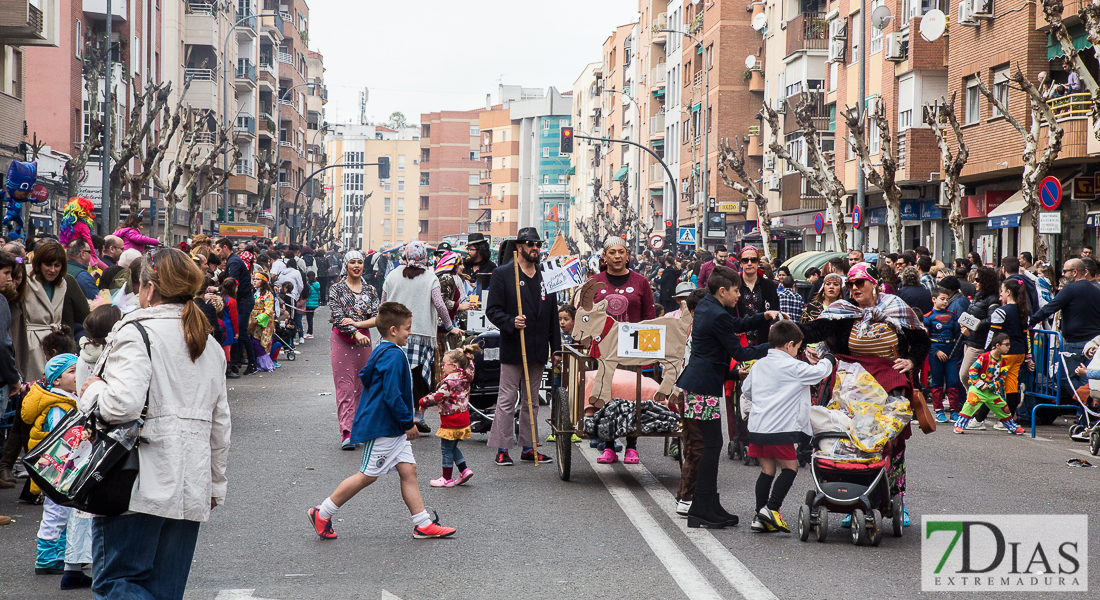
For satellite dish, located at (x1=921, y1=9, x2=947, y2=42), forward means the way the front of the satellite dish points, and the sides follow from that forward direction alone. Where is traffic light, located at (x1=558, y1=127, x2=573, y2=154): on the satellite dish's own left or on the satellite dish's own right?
on the satellite dish's own right

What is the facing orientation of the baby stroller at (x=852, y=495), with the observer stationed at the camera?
facing the viewer

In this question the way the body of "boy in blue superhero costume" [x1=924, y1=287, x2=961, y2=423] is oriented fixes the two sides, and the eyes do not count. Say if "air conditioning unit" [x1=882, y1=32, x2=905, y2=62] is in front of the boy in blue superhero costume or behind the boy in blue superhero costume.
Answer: behind

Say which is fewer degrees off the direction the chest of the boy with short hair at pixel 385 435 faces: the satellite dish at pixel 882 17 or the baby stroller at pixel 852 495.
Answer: the baby stroller

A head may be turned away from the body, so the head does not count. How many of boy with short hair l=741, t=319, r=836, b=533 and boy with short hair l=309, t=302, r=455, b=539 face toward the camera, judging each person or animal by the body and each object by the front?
0

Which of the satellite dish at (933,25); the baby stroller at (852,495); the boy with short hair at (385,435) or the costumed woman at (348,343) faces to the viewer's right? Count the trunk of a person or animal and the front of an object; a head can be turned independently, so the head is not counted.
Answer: the boy with short hair

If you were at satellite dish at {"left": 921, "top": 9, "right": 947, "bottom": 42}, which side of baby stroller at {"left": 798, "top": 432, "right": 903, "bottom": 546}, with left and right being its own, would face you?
back

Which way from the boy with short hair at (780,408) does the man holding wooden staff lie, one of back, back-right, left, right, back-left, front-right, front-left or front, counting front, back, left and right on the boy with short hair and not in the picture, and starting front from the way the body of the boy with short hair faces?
left

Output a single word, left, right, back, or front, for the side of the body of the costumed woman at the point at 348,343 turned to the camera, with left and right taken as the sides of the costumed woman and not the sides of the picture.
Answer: front

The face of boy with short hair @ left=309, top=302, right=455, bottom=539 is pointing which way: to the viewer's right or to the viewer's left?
to the viewer's right

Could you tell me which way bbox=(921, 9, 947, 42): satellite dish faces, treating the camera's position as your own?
facing the viewer and to the left of the viewer

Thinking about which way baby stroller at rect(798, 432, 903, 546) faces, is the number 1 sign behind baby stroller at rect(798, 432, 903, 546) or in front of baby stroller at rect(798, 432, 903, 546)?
behind

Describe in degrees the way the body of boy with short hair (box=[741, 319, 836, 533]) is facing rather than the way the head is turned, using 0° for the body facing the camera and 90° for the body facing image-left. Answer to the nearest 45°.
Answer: approximately 225°

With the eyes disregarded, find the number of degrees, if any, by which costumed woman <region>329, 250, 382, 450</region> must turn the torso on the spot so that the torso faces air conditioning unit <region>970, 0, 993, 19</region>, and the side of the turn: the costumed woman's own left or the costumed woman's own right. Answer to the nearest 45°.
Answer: approximately 135° to the costumed woman's own left
